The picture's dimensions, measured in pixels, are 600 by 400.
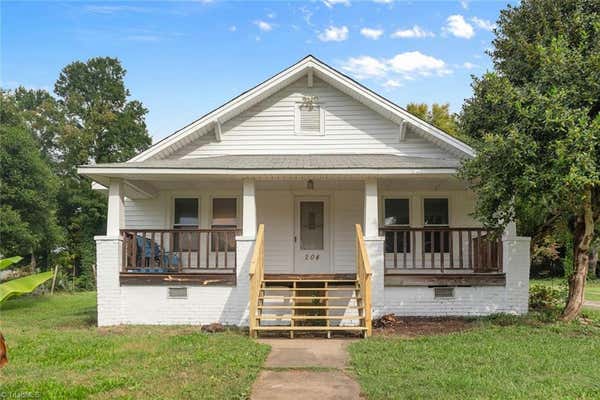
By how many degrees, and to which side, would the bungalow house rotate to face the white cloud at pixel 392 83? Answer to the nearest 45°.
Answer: approximately 180°

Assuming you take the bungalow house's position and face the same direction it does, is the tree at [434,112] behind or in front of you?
behind

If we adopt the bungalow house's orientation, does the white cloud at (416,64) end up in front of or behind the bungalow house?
behind

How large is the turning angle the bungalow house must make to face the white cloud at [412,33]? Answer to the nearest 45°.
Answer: approximately 135° to its left

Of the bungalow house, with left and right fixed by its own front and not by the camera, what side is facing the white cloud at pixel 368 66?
back

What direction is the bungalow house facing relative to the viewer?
toward the camera

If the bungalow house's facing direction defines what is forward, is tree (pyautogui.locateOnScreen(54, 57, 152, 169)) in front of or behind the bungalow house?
behind

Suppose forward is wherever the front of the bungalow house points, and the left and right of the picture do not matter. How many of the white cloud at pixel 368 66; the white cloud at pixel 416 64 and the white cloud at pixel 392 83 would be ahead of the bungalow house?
0
